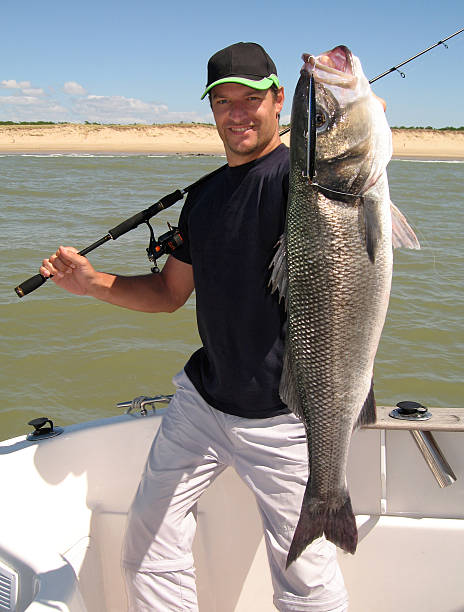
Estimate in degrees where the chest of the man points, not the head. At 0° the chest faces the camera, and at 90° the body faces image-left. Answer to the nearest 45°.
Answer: approximately 0°
